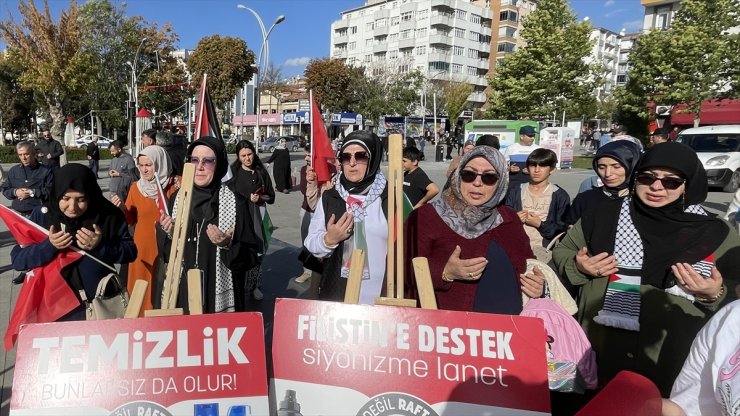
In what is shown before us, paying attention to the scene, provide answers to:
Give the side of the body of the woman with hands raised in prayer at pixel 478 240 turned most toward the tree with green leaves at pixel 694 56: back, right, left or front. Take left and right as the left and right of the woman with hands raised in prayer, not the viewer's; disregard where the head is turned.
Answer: back

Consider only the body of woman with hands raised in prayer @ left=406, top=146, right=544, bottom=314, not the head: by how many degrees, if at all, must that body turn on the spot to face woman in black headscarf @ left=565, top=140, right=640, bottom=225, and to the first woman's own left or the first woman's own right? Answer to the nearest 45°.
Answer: approximately 135° to the first woman's own left

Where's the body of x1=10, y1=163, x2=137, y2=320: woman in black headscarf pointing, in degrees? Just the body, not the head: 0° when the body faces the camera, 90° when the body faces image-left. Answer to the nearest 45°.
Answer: approximately 0°

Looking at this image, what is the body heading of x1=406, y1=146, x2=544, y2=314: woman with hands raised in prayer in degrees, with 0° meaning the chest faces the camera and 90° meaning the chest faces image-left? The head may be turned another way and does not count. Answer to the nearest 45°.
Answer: approximately 0°

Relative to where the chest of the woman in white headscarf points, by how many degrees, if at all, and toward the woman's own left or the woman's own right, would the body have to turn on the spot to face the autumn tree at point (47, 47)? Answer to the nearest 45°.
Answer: approximately 135° to the woman's own right

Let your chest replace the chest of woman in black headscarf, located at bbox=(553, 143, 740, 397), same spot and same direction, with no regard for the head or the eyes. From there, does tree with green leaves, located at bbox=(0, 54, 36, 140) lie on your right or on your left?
on your right

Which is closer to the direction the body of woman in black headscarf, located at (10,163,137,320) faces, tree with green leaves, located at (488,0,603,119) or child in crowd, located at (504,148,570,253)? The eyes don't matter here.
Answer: the child in crowd
